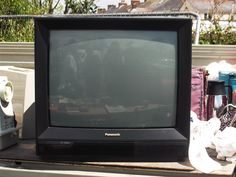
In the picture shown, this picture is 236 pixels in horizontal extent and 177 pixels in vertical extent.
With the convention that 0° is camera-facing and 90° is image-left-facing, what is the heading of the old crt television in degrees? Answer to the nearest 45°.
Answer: approximately 0°

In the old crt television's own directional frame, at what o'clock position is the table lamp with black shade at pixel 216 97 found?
The table lamp with black shade is roughly at 8 o'clock from the old crt television.

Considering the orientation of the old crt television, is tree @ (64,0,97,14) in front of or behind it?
behind
